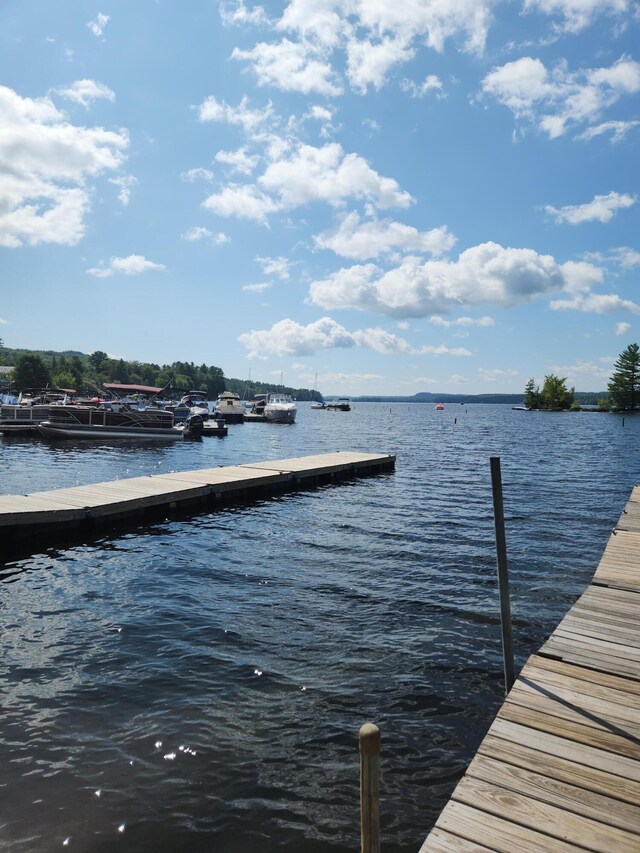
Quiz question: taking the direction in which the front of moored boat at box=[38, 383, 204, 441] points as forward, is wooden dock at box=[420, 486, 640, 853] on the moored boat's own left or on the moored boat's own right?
on the moored boat's own left

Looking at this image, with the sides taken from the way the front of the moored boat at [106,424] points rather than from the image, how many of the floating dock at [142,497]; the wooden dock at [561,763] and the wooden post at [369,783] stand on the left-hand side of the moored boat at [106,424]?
3

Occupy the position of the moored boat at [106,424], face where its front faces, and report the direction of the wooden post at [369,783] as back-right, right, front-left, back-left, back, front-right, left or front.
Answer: left

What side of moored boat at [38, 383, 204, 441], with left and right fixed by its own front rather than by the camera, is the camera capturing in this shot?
left

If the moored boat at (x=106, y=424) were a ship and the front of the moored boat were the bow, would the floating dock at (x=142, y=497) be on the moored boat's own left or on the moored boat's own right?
on the moored boat's own left

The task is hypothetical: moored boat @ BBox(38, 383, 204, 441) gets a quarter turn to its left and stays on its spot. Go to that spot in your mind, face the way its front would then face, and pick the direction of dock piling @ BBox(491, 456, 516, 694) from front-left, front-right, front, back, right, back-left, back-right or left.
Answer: front
